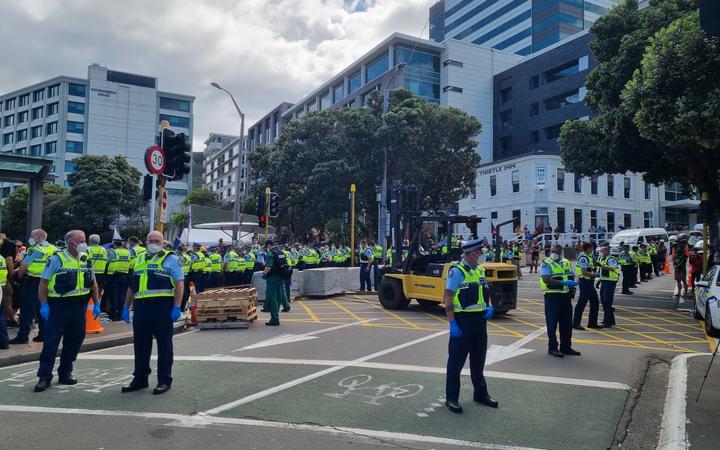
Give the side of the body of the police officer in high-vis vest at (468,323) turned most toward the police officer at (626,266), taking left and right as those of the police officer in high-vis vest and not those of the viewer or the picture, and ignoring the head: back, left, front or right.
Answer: left

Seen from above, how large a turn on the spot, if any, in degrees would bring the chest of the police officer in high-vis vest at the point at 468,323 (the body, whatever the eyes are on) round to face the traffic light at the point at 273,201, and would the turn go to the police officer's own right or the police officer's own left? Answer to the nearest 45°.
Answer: approximately 180°

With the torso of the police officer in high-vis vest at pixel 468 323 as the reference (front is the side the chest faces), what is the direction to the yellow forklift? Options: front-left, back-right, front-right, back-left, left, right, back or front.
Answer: back-left

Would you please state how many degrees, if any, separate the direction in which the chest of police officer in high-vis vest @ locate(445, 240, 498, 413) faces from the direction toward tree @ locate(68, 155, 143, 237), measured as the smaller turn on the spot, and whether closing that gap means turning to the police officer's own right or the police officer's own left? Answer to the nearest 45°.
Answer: approximately 180°

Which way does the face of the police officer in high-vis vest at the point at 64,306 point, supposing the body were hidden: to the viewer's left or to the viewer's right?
to the viewer's right

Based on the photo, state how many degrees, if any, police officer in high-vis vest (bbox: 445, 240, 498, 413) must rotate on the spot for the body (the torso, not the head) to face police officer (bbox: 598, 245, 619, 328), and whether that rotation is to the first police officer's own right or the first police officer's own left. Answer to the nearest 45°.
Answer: approximately 90° to the first police officer's own left

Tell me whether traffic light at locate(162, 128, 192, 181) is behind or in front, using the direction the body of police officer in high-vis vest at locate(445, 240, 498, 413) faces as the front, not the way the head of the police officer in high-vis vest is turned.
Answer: behind

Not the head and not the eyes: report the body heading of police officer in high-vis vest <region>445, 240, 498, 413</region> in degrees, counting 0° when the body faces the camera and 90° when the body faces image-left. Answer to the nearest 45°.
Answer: approximately 315°
